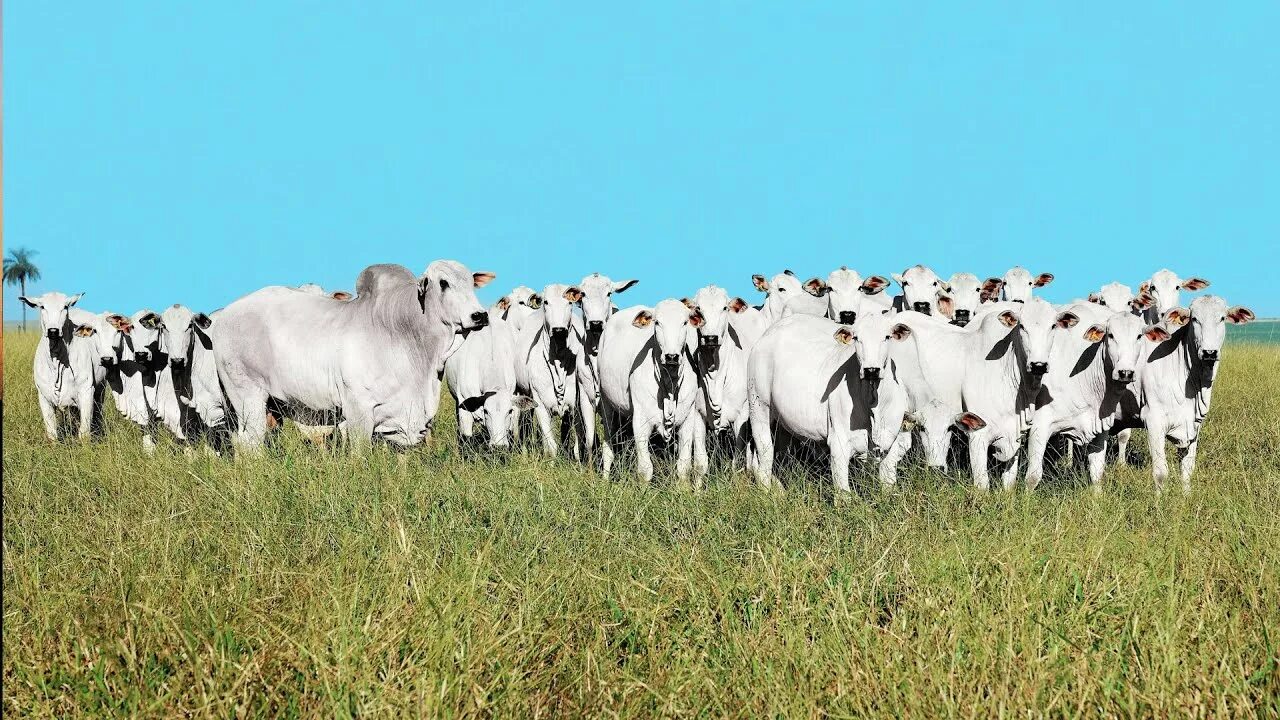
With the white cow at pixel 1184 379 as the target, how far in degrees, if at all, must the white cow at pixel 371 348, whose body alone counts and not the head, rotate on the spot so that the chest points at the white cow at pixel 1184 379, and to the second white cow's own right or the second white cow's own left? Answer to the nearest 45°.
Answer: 0° — it already faces it

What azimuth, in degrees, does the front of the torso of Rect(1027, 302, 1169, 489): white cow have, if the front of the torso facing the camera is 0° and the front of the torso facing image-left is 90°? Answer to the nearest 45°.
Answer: approximately 315°

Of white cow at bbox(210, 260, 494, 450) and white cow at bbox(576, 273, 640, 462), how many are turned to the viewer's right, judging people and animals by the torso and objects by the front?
1

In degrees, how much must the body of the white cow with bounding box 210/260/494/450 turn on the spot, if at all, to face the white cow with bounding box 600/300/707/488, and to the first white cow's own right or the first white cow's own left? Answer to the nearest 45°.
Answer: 0° — it already faces it

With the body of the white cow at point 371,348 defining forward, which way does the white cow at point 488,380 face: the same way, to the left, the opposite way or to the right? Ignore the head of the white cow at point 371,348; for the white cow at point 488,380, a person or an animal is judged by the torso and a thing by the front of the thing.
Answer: to the right

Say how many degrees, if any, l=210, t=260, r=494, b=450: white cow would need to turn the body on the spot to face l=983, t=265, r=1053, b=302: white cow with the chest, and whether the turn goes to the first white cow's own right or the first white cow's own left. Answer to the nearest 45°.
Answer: approximately 45° to the first white cow's own left

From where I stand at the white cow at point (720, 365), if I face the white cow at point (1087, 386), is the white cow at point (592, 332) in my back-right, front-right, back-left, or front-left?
back-left

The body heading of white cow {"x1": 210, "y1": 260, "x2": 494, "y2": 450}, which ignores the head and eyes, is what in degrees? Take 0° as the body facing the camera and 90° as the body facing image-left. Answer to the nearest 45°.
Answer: approximately 270°

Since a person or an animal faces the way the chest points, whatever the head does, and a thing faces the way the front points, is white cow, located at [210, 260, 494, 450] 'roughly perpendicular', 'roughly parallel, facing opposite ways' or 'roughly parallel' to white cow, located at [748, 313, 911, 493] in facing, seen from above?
roughly perpendicular

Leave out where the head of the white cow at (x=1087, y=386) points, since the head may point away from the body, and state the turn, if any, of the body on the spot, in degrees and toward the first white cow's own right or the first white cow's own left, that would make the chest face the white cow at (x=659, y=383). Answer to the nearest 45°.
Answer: approximately 135° to the first white cow's own right
